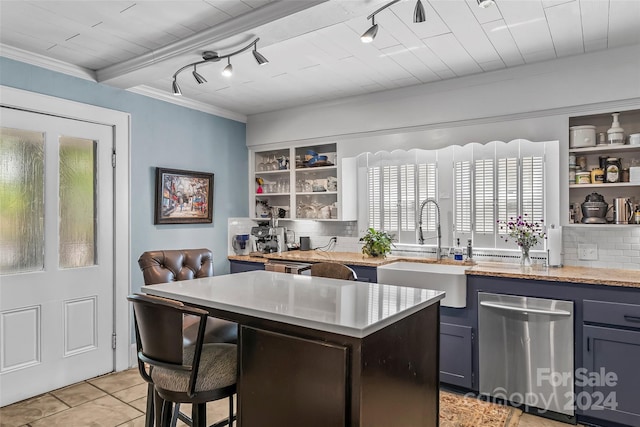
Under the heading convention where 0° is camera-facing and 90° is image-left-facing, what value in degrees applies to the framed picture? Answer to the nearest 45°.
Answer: approximately 315°

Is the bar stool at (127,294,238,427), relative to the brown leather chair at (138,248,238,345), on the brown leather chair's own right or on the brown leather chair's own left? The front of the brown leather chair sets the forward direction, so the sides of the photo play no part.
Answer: on the brown leather chair's own right

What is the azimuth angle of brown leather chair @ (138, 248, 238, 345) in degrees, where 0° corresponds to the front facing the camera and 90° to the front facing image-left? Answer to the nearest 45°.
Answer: approximately 315°

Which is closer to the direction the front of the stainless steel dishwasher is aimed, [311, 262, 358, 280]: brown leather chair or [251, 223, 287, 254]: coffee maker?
the brown leather chair

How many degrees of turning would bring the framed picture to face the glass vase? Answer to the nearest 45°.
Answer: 0° — it already faces it

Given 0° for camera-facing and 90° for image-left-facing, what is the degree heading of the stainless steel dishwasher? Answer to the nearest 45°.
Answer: approximately 45°

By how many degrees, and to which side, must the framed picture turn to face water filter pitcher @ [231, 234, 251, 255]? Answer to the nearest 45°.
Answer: approximately 90° to its left
